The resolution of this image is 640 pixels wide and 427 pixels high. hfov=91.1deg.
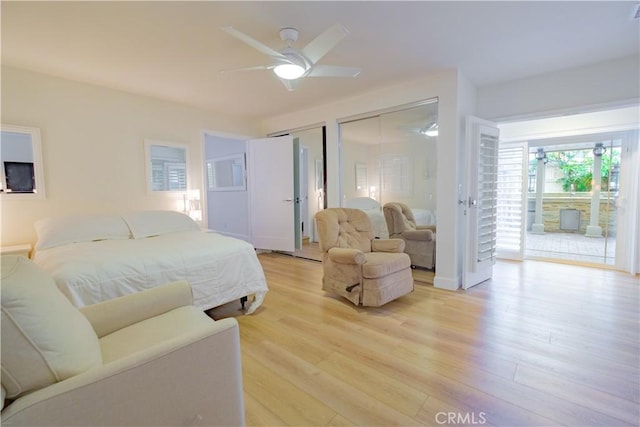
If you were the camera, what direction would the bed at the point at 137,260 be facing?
facing the viewer and to the right of the viewer

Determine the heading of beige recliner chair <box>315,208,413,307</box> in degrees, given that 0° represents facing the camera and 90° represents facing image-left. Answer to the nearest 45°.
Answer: approximately 315°

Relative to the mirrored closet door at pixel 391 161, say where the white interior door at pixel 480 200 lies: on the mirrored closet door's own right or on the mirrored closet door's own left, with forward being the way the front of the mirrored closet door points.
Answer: on the mirrored closet door's own left

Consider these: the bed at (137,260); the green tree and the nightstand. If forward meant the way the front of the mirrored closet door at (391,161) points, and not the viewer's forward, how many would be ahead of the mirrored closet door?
2

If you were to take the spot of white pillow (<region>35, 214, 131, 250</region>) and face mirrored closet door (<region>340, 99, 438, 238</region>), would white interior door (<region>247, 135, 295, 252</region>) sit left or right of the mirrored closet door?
left

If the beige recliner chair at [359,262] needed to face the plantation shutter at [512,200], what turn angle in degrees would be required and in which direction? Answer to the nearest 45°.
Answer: approximately 90° to its left

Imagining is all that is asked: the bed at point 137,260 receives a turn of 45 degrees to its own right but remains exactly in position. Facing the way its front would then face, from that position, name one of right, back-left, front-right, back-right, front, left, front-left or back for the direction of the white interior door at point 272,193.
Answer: back-left

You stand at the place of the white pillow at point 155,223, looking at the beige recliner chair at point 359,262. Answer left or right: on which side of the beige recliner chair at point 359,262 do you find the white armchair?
right

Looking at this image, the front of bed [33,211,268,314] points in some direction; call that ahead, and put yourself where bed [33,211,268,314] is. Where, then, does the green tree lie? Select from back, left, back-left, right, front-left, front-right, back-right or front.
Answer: front-left

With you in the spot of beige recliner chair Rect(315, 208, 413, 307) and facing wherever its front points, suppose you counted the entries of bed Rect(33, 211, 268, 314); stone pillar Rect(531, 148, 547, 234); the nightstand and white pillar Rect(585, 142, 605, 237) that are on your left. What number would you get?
2

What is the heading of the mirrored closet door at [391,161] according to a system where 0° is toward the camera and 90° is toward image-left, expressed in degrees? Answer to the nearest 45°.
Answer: approximately 45°

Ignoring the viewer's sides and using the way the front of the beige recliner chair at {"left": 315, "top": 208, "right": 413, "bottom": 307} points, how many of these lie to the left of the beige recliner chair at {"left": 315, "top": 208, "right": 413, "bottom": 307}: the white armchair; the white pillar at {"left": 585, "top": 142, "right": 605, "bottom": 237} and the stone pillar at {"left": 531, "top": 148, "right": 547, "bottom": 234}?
2

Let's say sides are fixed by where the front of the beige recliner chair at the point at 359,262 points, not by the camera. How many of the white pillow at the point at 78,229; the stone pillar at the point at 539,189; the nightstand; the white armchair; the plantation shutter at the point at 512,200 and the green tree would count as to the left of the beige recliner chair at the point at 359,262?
3

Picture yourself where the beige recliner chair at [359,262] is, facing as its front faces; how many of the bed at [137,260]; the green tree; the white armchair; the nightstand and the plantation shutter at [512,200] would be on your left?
2
